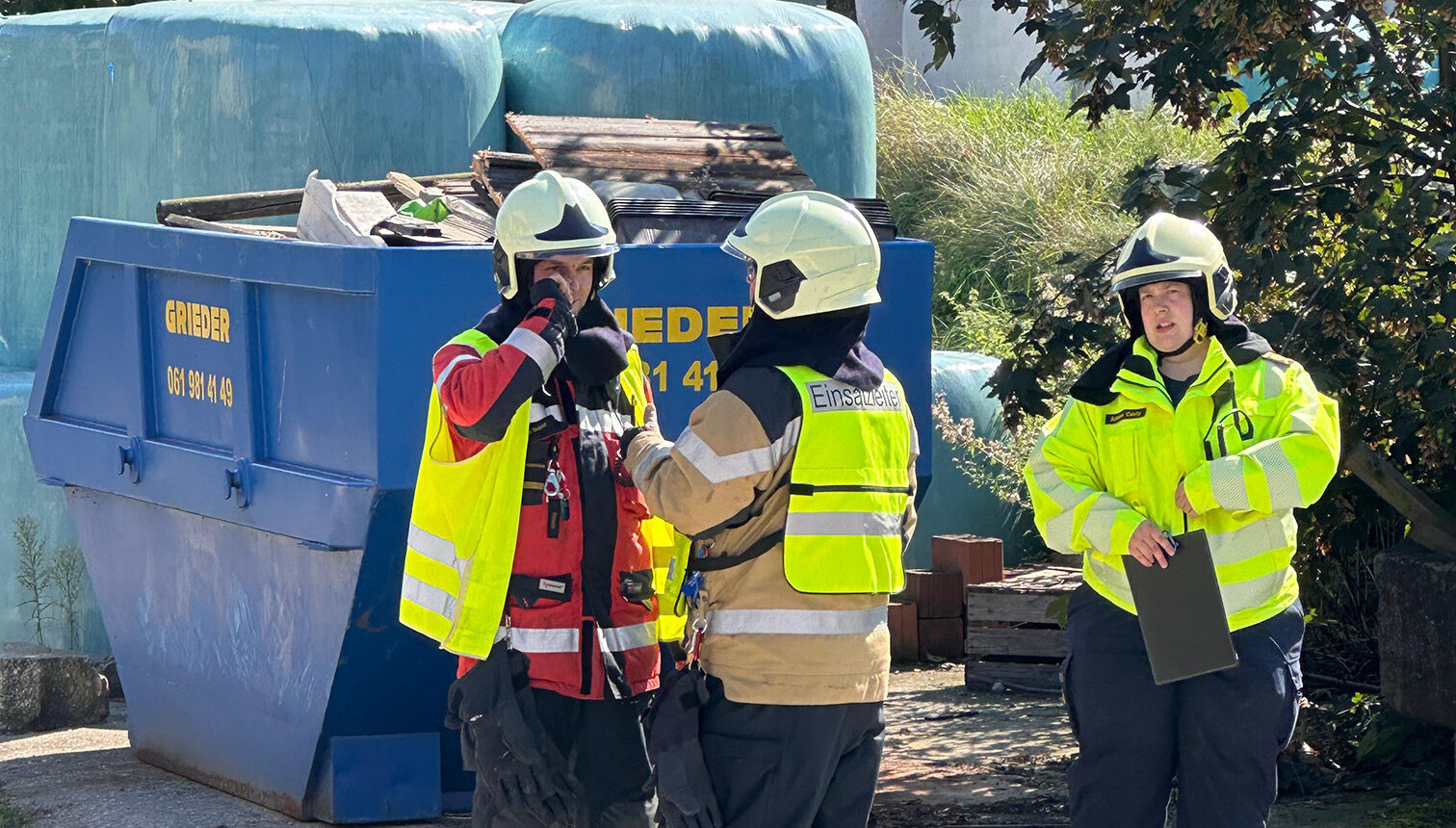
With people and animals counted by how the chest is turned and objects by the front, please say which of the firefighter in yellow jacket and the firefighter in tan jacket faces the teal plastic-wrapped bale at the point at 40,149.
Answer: the firefighter in tan jacket

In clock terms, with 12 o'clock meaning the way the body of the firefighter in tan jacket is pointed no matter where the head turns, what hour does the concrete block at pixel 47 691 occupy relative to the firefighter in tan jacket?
The concrete block is roughly at 12 o'clock from the firefighter in tan jacket.

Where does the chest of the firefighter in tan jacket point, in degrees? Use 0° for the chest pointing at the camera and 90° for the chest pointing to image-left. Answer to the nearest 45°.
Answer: approximately 135°

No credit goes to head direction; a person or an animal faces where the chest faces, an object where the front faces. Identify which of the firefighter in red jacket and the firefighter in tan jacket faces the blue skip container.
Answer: the firefighter in tan jacket

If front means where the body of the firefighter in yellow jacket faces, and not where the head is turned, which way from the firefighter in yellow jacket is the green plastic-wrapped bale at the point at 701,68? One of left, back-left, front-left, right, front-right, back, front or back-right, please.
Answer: back-right

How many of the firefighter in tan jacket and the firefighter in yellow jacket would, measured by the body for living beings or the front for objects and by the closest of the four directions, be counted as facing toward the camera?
1

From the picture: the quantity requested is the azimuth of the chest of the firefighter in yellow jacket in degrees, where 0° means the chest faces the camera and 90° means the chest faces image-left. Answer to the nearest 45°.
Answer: approximately 0°

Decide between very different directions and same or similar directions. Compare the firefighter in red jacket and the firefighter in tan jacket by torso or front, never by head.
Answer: very different directions

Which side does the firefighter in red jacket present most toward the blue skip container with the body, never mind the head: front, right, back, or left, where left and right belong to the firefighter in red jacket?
back

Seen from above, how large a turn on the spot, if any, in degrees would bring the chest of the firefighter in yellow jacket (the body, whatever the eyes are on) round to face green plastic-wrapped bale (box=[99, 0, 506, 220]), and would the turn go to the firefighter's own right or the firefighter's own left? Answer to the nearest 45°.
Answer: approximately 135° to the firefighter's own right

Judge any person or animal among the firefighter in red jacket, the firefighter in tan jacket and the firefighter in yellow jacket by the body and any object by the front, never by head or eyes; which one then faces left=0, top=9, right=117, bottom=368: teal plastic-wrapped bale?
the firefighter in tan jacket

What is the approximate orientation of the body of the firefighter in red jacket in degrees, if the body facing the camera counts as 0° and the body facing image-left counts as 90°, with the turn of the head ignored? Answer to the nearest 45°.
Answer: approximately 315°
